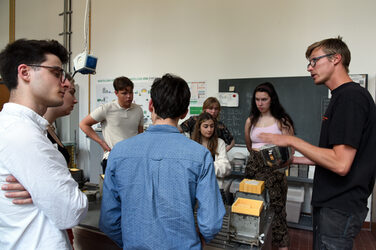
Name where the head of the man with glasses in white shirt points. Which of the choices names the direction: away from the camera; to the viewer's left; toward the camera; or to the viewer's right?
to the viewer's right

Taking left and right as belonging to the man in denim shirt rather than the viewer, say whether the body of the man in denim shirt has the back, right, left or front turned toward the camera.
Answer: back

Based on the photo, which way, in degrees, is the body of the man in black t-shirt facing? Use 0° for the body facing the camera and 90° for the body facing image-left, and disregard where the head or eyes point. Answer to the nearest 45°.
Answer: approximately 90°

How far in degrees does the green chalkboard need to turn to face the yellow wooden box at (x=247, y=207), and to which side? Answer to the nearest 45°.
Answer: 0° — it already faces it

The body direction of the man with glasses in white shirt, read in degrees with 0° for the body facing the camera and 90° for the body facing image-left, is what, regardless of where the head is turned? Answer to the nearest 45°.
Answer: approximately 270°

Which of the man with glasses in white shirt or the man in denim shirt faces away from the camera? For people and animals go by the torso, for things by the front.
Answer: the man in denim shirt

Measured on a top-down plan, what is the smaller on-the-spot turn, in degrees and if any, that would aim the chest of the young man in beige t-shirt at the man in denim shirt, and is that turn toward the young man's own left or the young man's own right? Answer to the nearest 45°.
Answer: approximately 45° to the young man's own right

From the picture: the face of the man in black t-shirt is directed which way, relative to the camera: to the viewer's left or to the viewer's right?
to the viewer's left

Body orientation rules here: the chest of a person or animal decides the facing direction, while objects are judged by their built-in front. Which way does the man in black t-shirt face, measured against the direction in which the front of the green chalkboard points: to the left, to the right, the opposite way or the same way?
to the right
